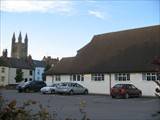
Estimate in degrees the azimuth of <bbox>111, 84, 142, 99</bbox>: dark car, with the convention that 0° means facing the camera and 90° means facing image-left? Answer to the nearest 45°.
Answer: approximately 225°

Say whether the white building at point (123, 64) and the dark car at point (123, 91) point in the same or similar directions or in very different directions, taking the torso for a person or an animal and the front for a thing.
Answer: very different directions

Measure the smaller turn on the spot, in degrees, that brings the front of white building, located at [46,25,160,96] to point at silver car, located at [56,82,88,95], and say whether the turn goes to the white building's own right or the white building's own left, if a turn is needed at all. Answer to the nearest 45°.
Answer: approximately 45° to the white building's own right

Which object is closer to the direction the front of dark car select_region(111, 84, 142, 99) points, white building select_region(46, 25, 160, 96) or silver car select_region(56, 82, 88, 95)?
the white building
